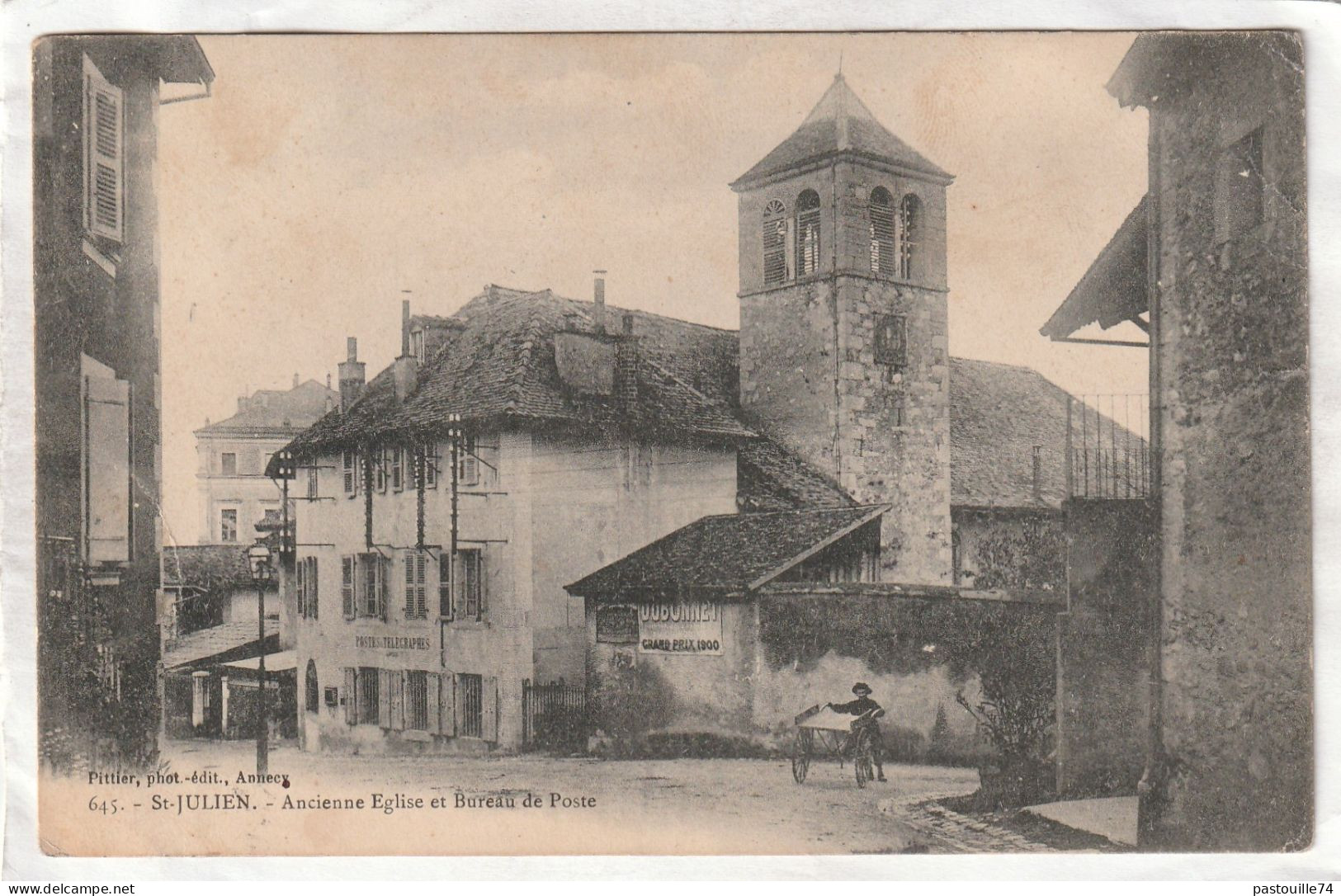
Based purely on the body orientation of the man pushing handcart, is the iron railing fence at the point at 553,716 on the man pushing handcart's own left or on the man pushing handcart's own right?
on the man pushing handcart's own right

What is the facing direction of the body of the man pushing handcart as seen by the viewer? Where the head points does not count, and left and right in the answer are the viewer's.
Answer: facing the viewer and to the left of the viewer
